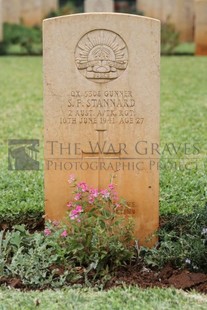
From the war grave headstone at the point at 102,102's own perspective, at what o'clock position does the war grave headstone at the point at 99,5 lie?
the war grave headstone at the point at 99,5 is roughly at 6 o'clock from the war grave headstone at the point at 102,102.

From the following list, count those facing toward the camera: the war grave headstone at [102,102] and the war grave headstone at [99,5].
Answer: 2

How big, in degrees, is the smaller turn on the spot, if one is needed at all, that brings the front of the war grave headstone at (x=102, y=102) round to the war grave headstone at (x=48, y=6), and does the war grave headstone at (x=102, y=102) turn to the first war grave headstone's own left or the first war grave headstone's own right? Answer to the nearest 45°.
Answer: approximately 180°

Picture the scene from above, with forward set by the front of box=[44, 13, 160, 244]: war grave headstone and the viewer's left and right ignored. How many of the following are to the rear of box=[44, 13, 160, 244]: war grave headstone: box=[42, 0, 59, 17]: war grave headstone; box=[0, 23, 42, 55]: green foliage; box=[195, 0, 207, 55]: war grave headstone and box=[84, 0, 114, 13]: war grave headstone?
4

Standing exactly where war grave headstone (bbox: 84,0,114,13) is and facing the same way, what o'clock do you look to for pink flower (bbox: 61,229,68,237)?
The pink flower is roughly at 12 o'clock from the war grave headstone.

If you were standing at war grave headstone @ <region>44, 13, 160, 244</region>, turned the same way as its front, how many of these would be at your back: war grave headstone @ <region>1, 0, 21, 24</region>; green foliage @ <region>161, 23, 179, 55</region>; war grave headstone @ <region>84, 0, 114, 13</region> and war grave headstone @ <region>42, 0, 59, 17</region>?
4

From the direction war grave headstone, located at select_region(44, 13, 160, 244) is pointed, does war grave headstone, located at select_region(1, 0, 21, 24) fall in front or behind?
behind

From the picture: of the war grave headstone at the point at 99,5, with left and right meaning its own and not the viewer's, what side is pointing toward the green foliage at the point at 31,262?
front

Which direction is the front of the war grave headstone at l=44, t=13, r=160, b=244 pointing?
toward the camera

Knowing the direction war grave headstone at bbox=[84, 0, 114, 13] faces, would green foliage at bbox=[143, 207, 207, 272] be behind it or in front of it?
in front
